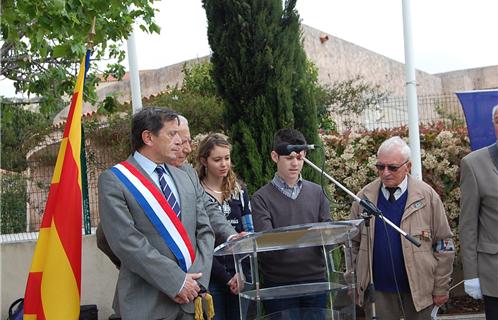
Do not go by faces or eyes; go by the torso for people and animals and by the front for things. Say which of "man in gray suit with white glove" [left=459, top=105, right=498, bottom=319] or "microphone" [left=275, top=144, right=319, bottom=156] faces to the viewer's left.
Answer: the microphone

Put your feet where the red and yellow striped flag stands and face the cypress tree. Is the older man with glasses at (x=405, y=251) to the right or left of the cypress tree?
right

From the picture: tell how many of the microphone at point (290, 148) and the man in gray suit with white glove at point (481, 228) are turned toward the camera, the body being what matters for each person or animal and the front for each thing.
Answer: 1

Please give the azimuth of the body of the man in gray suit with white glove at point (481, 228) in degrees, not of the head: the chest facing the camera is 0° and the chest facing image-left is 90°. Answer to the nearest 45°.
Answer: approximately 0°

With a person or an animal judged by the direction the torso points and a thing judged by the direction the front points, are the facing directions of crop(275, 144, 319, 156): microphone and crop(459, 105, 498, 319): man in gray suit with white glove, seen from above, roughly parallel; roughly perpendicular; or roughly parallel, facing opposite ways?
roughly perpendicular

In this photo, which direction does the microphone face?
to the viewer's left
